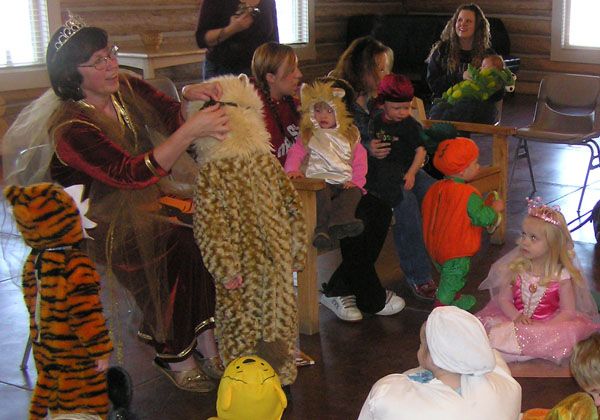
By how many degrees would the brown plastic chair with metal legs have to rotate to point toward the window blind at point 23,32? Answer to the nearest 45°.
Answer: approximately 45° to its right

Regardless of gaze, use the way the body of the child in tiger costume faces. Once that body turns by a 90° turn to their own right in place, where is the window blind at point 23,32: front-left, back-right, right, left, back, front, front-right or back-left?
back-left

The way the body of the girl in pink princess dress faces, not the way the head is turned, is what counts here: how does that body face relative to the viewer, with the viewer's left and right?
facing the viewer and to the left of the viewer

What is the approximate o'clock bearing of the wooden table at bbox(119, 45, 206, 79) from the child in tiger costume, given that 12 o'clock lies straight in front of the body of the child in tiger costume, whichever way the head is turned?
The wooden table is roughly at 11 o'clock from the child in tiger costume.

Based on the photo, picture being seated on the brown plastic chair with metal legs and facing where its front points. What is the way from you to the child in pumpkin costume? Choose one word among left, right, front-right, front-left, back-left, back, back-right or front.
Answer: front-left

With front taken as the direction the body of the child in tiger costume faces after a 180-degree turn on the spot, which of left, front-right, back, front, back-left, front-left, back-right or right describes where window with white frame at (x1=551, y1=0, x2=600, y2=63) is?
back

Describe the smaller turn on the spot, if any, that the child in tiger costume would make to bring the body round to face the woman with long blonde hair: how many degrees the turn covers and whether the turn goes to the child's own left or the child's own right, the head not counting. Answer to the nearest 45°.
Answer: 0° — they already face them

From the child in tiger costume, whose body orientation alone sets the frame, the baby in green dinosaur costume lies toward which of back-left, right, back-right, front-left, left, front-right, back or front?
front

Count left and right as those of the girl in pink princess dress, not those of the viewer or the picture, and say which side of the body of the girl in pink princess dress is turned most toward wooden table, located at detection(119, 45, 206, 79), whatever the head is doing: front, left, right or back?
right

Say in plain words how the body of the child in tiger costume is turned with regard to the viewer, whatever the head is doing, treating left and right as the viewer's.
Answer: facing away from the viewer and to the right of the viewer

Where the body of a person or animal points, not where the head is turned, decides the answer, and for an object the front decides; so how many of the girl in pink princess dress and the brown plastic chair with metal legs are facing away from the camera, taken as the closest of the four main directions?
0

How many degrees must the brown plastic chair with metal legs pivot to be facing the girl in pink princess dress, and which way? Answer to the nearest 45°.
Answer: approximately 45° to its left

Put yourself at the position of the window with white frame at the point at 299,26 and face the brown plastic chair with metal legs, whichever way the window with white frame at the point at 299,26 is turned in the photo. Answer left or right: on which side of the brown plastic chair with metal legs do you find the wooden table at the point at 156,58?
right

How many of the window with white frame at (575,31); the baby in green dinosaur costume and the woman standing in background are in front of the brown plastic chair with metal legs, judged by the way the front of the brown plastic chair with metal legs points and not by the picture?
2
